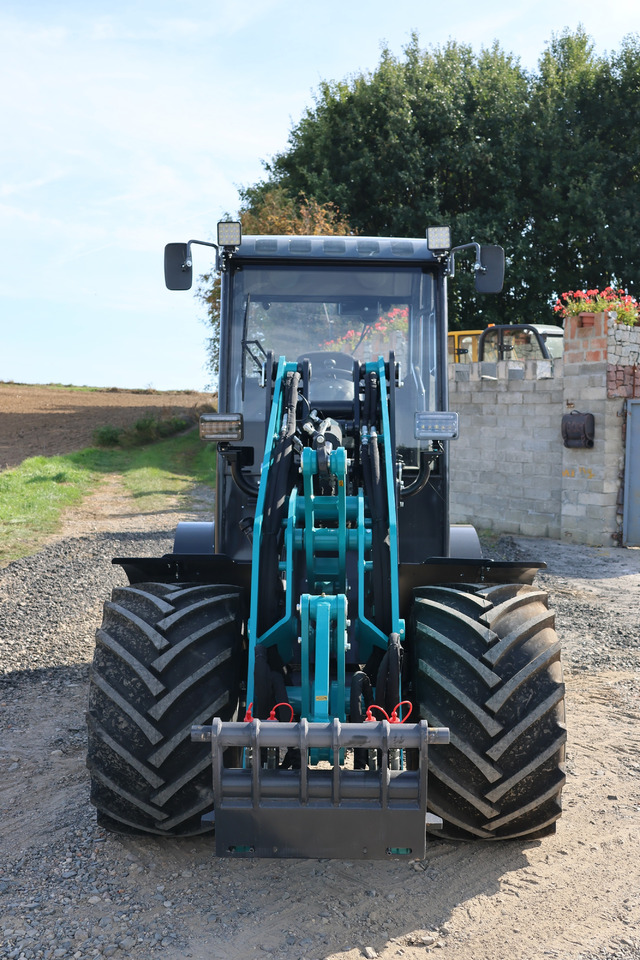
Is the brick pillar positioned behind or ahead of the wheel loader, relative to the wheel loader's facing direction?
behind

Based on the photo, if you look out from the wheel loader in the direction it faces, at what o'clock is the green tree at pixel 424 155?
The green tree is roughly at 6 o'clock from the wheel loader.

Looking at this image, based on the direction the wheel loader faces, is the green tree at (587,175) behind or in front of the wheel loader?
behind

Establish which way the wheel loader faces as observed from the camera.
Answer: facing the viewer
